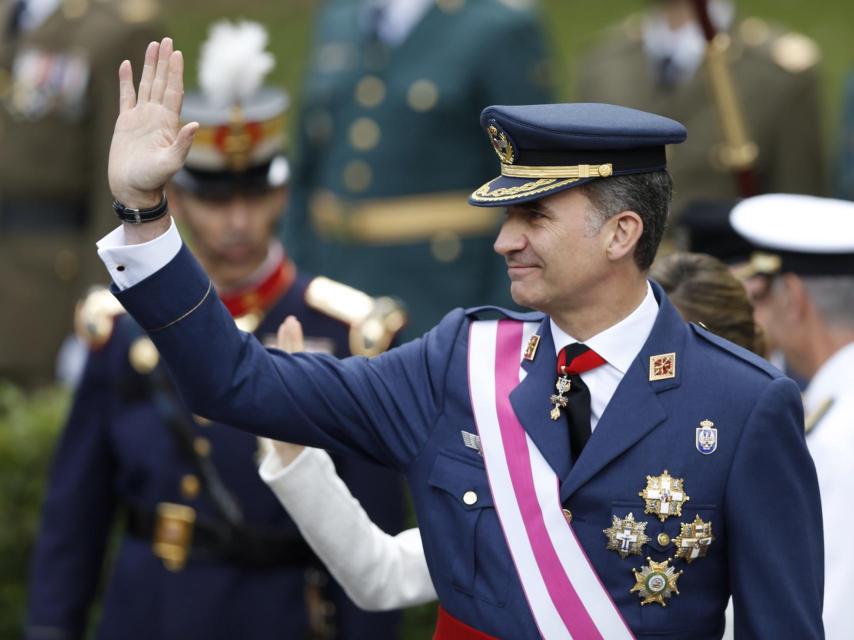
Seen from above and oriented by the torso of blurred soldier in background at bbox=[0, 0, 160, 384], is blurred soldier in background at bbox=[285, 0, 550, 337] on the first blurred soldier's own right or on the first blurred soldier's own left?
on the first blurred soldier's own left

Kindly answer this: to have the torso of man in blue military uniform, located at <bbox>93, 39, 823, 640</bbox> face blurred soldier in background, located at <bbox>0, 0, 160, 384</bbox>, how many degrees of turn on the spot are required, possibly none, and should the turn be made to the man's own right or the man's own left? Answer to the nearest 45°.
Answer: approximately 90° to the man's own right

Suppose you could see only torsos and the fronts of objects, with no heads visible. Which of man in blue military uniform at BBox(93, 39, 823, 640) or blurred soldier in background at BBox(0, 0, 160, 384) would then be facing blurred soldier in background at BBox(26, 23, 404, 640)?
blurred soldier in background at BBox(0, 0, 160, 384)

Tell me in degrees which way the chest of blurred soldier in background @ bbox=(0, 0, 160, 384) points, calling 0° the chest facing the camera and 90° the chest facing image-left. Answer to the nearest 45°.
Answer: approximately 0°

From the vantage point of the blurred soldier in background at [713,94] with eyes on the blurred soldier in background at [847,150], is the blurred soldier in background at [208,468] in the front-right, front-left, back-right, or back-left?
back-right

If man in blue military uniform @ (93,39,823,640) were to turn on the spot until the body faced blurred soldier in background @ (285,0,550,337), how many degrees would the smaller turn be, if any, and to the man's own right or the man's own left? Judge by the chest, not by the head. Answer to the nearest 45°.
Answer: approximately 135° to the man's own right

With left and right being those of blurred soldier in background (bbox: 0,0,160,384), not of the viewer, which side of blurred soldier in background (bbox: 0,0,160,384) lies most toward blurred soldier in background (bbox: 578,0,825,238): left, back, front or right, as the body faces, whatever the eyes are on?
left
